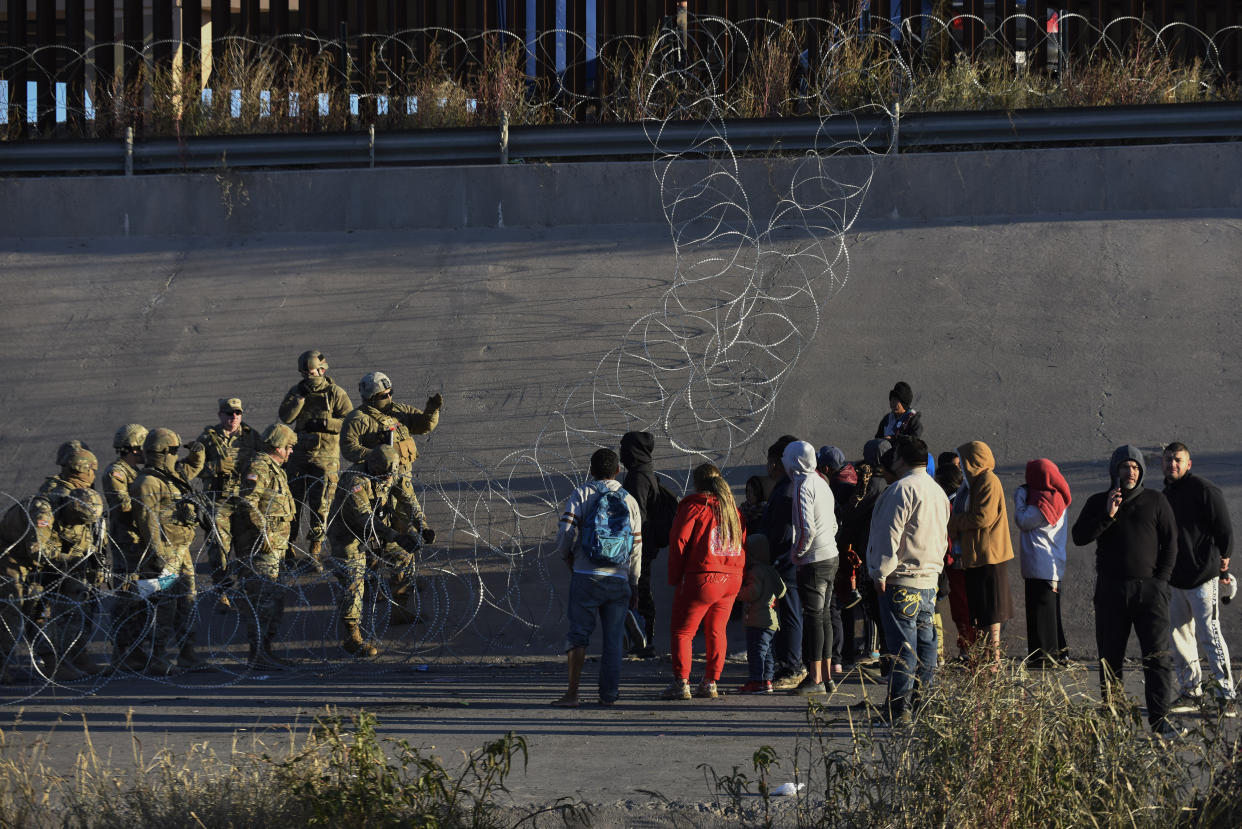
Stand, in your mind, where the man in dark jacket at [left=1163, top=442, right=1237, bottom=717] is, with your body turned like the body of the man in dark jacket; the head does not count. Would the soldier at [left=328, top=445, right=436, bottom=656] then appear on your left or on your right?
on your right

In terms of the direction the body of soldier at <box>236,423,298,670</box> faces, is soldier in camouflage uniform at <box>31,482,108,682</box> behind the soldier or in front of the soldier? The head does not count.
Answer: behind

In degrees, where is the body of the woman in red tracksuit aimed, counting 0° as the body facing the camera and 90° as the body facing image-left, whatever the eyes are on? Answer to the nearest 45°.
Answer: approximately 135°

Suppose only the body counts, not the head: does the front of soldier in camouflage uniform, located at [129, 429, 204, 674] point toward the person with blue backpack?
yes

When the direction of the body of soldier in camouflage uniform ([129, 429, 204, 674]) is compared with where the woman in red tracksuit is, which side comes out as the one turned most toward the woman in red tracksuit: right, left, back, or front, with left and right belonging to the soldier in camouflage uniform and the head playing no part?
front

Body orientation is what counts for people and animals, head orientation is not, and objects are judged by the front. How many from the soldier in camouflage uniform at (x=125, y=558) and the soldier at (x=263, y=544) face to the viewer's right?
2

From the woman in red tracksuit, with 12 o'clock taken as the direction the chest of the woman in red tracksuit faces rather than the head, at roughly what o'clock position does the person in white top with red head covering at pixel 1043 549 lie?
The person in white top with red head covering is roughly at 4 o'clock from the woman in red tracksuit.

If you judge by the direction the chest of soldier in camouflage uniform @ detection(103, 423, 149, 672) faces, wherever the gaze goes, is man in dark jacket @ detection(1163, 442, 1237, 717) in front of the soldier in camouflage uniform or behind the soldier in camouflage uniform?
in front

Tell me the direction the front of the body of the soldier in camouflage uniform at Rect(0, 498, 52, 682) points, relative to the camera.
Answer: to the viewer's right

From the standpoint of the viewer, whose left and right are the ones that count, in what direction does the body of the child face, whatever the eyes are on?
facing to the left of the viewer

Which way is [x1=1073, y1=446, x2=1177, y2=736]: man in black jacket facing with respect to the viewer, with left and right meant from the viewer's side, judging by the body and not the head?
facing the viewer

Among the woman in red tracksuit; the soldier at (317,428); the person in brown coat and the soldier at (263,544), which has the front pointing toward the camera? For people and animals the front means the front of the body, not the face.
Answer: the soldier at (317,428)

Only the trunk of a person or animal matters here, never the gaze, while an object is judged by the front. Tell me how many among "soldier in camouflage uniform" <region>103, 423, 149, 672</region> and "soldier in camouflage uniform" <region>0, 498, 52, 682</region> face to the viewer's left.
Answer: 0
